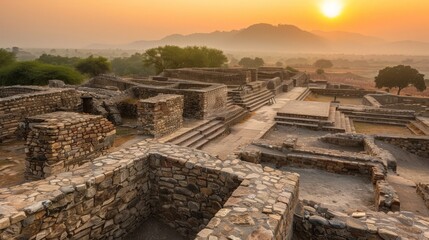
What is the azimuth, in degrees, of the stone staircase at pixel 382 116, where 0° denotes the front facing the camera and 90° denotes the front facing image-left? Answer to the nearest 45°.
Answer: approximately 0°

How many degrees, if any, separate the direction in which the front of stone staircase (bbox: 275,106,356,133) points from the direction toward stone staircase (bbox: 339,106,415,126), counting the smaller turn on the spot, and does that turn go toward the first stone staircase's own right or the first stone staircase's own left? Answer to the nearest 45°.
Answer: approximately 135° to the first stone staircase's own left

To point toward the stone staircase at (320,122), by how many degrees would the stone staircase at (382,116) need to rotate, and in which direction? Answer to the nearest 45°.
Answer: approximately 45° to its right

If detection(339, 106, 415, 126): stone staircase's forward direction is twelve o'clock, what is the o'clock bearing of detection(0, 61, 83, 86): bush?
The bush is roughly at 3 o'clock from the stone staircase.
